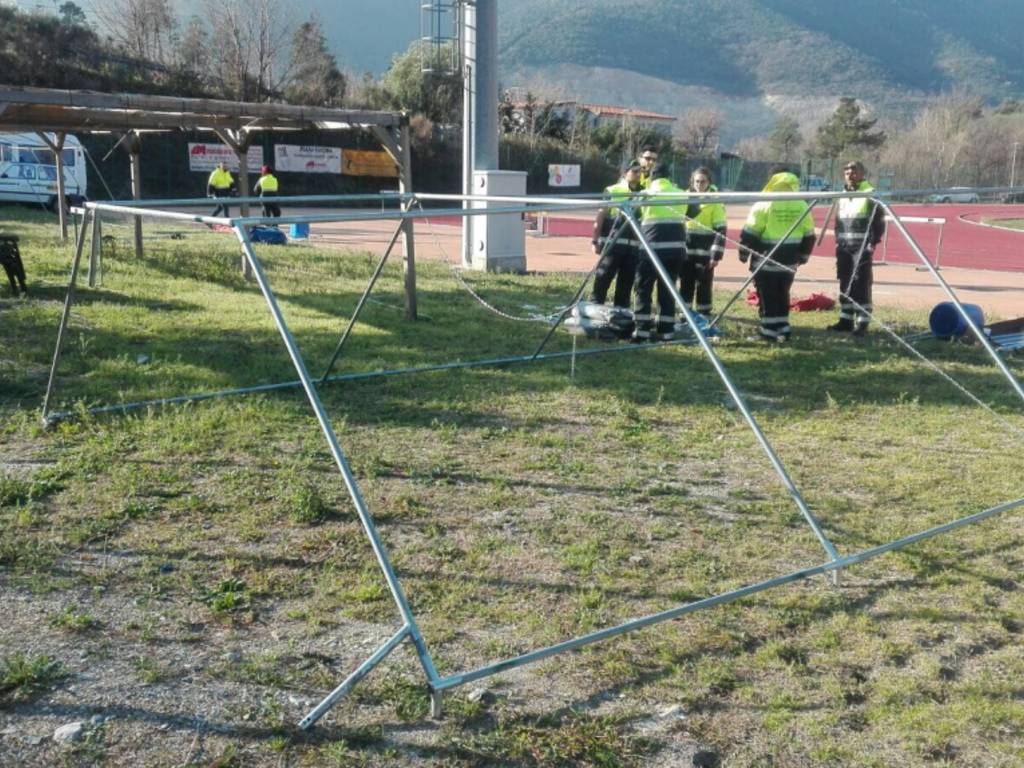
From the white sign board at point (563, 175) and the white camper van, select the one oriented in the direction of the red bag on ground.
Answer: the white sign board

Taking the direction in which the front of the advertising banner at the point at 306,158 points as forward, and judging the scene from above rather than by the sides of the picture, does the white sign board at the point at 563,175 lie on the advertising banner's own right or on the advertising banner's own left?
on the advertising banner's own left

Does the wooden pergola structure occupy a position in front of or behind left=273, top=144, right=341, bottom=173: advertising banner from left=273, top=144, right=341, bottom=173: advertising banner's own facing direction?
in front

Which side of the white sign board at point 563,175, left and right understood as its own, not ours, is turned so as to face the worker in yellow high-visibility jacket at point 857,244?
front

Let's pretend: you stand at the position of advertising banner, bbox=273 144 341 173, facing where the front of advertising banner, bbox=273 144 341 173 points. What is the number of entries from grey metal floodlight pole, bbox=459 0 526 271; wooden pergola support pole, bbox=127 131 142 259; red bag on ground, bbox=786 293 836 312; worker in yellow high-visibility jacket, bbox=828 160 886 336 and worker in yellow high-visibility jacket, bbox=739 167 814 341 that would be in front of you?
5

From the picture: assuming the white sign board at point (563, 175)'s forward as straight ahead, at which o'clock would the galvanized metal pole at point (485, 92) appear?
The galvanized metal pole is roughly at 12 o'clock from the white sign board.

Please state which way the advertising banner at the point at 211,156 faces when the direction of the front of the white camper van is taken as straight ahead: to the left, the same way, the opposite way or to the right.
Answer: to the left

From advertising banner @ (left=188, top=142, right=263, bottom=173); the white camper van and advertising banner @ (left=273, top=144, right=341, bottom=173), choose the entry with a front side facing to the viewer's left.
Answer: the white camper van

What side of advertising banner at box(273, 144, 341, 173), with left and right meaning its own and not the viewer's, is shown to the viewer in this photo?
front

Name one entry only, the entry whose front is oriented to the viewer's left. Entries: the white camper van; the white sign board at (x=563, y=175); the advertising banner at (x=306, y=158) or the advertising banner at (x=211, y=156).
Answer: the white camper van

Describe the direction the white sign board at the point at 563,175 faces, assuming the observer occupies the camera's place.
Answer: facing the viewer

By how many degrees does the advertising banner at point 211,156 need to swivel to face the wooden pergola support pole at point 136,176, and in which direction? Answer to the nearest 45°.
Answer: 0° — it already faces it

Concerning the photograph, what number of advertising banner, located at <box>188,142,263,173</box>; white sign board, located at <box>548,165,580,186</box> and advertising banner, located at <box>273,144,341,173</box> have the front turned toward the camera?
3

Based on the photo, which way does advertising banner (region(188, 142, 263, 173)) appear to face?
toward the camera

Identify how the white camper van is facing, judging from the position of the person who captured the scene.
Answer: facing to the left of the viewer

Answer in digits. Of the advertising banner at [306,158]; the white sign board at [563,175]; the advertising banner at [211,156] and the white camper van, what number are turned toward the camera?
3

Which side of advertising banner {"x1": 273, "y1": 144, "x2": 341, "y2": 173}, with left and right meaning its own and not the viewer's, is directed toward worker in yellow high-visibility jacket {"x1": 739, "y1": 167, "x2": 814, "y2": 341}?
front
